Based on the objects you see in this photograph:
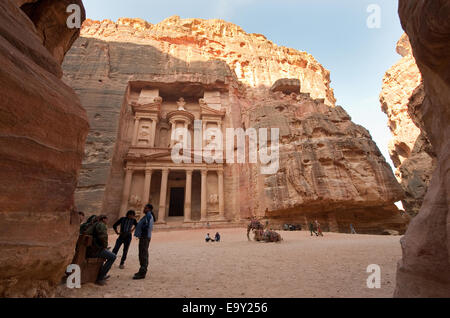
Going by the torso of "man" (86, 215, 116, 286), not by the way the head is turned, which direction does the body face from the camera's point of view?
to the viewer's right

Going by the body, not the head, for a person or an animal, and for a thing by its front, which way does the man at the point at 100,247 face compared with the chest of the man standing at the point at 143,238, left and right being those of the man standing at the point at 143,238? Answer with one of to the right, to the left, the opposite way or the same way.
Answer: the opposite way

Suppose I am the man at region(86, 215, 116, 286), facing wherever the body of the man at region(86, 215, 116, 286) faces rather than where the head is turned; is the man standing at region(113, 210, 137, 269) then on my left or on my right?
on my left

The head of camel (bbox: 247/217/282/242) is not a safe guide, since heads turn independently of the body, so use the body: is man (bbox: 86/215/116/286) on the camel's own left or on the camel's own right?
on the camel's own left

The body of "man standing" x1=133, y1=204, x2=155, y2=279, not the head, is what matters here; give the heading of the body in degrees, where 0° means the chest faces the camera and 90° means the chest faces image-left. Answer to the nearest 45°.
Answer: approximately 90°

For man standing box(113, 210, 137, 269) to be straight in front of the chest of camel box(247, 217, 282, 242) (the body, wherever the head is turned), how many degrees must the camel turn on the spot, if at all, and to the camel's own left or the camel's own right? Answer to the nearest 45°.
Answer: approximately 45° to the camel's own left

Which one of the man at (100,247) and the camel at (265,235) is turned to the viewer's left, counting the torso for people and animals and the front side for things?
the camel

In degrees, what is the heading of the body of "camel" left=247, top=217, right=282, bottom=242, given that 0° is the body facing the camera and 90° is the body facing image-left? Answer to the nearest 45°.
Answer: approximately 90°
